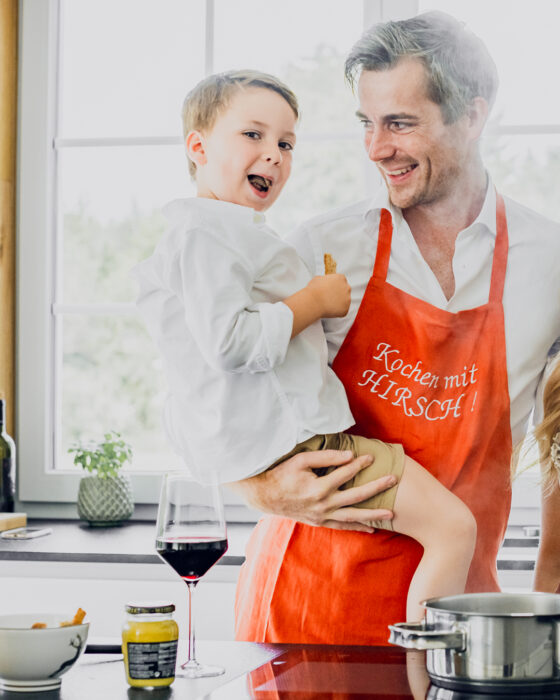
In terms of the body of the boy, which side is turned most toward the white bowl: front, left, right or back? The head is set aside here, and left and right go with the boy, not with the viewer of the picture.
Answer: right

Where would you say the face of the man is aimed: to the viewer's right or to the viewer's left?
to the viewer's left

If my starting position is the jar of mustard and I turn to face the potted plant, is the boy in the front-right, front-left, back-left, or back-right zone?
front-right

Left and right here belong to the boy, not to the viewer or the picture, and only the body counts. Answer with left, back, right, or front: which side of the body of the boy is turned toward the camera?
right

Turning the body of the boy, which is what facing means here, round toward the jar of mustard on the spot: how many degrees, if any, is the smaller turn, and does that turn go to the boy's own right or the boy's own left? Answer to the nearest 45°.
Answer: approximately 90° to the boy's own right
